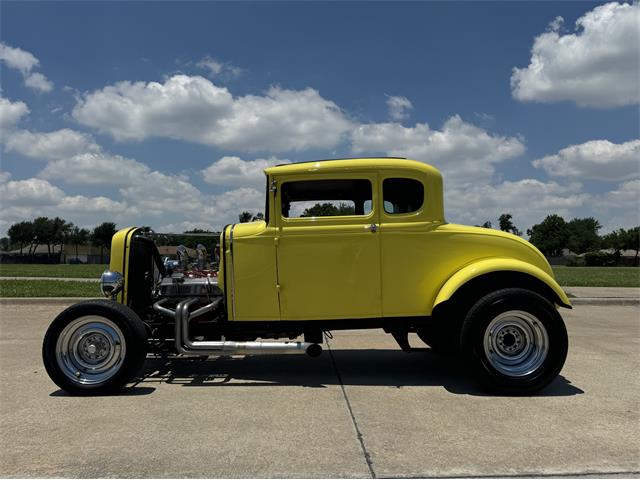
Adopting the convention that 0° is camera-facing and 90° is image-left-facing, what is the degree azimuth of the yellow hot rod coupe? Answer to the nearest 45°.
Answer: approximately 90°

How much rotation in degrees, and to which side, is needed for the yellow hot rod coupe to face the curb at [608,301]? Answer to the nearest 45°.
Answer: approximately 135° to its right

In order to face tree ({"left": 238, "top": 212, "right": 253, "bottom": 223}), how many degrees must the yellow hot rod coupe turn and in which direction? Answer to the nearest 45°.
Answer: approximately 45° to its right

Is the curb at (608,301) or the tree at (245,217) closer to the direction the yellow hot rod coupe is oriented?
the tree
